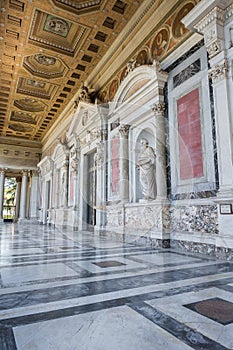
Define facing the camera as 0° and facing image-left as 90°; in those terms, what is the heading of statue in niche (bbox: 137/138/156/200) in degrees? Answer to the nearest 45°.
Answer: approximately 45°

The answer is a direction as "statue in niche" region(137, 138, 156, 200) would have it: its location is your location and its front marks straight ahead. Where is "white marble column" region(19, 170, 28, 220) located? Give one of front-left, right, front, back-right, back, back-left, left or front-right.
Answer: right

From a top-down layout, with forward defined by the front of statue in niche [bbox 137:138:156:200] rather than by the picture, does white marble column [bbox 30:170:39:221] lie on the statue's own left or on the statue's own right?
on the statue's own right

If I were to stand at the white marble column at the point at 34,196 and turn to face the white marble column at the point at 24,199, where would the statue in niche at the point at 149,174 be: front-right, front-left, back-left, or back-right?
back-left
